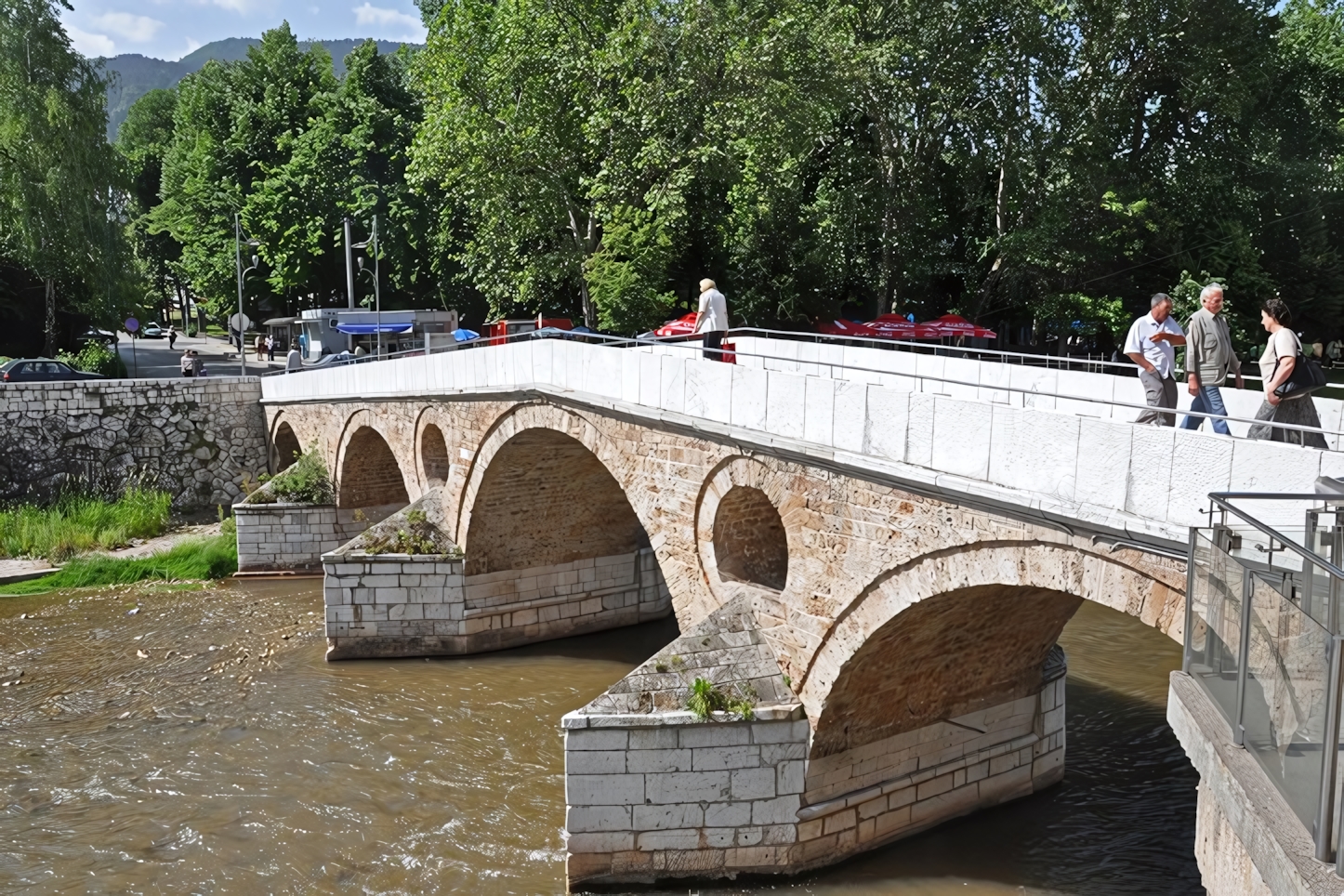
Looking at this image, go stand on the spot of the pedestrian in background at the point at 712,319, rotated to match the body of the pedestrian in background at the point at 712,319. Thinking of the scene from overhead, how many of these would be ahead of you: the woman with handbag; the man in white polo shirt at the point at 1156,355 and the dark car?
1

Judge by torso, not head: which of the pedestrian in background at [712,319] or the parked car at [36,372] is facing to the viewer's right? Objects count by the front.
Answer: the parked car

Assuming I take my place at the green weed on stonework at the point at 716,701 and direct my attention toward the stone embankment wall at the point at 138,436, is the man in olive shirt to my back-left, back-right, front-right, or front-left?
back-right

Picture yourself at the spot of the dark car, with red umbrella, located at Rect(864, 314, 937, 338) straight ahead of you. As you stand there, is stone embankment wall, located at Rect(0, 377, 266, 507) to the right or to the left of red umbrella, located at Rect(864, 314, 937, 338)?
right

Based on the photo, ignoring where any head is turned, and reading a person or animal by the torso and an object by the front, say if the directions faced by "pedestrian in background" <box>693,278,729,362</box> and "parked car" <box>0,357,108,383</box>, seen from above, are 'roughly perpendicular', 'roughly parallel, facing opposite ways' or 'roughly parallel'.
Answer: roughly perpendicular

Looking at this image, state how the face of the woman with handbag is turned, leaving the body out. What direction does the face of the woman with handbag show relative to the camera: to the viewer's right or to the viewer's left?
to the viewer's left

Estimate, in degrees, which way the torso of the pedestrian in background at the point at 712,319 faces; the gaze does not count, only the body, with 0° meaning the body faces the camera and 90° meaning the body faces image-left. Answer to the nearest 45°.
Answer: approximately 135°

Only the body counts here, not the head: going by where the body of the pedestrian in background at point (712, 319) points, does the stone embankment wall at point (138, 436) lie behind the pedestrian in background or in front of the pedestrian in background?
in front

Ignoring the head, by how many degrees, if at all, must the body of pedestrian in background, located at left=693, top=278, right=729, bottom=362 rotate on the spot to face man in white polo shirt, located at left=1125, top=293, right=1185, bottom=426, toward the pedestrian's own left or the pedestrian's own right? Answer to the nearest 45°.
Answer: approximately 180°

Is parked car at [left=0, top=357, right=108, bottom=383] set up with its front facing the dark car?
no
